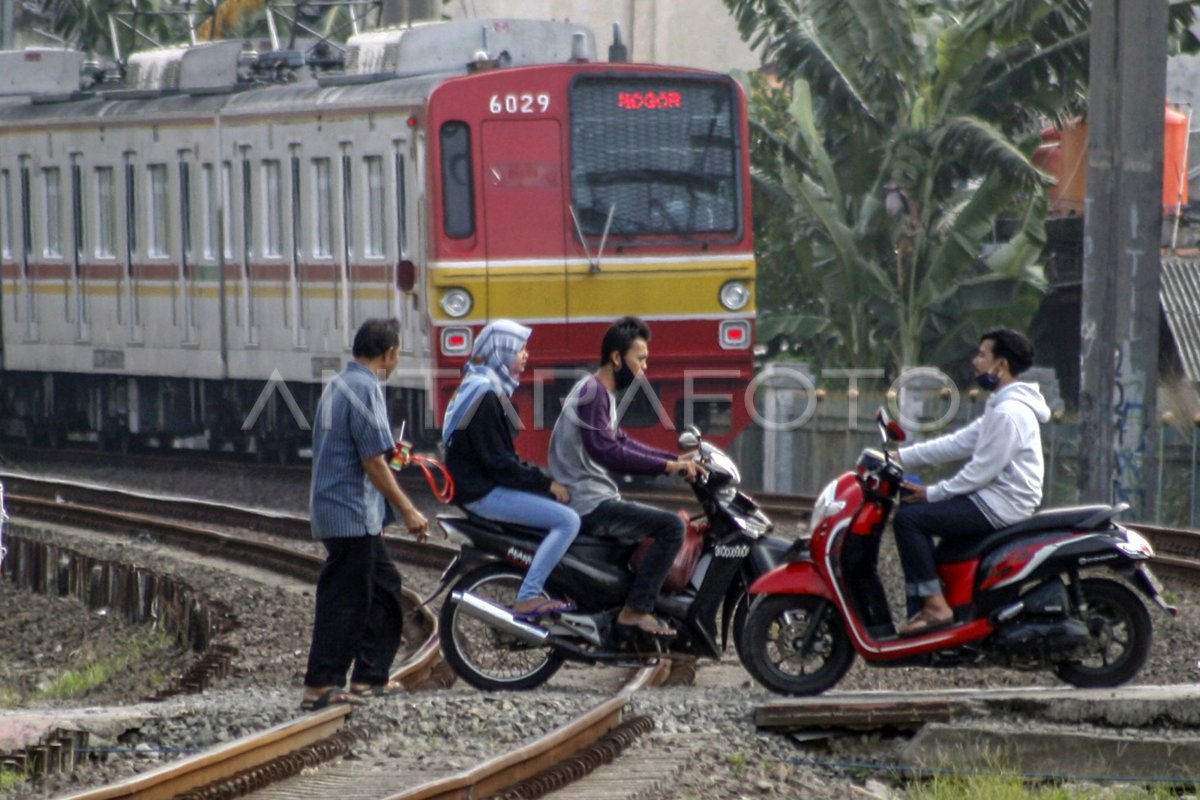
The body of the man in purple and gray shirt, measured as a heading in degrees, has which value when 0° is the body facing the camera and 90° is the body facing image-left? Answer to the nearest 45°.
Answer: approximately 270°

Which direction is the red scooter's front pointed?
to the viewer's left

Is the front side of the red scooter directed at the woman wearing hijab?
yes

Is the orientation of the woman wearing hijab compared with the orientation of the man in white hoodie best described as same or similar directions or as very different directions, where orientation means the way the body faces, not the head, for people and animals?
very different directions

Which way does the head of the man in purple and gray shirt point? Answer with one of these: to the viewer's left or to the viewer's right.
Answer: to the viewer's right

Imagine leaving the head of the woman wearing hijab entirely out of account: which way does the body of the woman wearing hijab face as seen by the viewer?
to the viewer's right

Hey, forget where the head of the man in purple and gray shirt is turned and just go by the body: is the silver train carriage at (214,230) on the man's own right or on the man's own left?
on the man's own left

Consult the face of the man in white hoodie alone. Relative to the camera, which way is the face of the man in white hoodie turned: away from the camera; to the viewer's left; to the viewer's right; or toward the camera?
to the viewer's left

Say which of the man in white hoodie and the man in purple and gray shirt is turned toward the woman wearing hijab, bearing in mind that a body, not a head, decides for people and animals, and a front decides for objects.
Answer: the man in white hoodie

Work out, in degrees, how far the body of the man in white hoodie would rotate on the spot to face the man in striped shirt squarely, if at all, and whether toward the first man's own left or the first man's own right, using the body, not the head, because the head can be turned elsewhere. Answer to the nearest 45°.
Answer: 0° — they already face them
